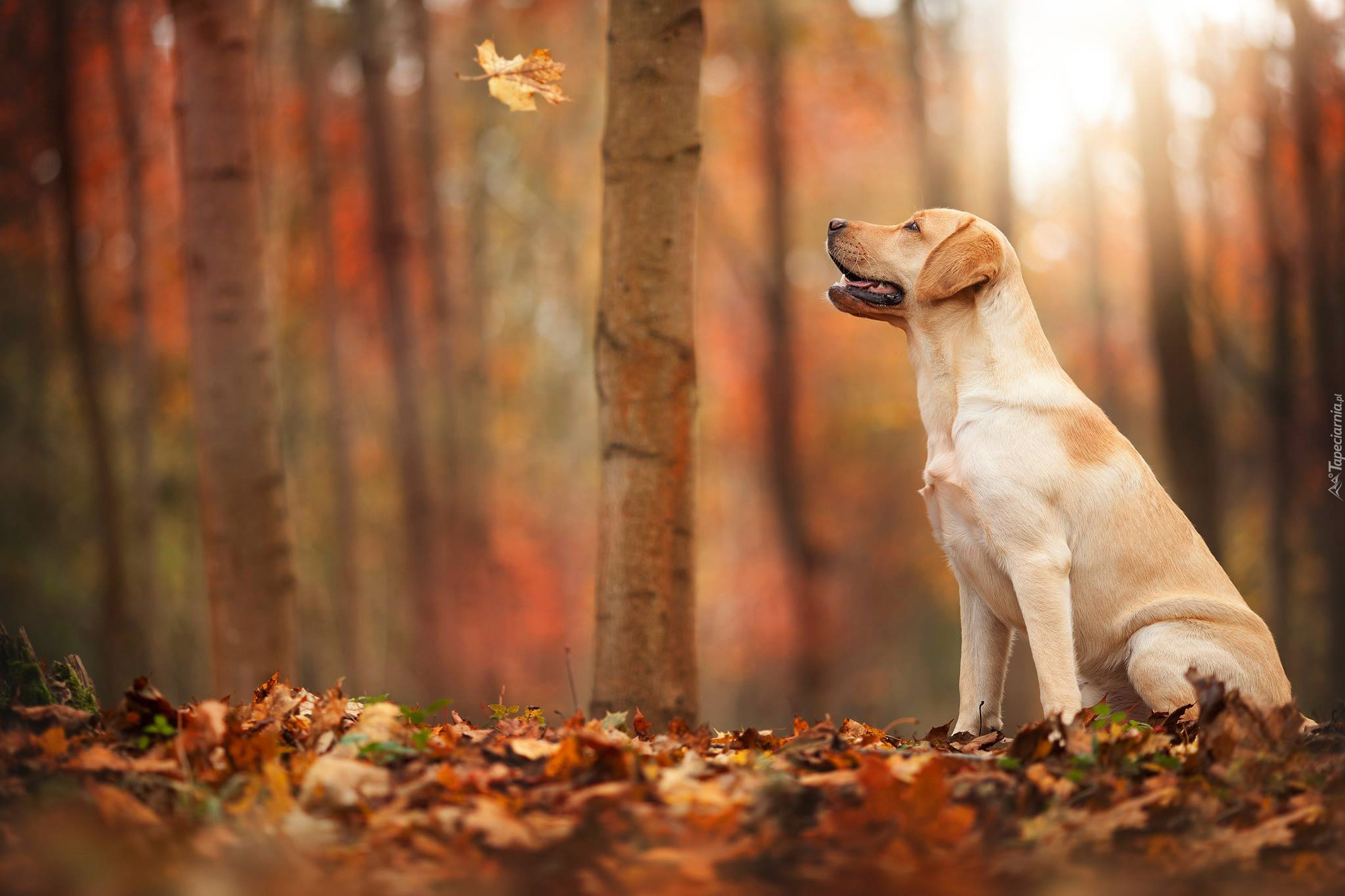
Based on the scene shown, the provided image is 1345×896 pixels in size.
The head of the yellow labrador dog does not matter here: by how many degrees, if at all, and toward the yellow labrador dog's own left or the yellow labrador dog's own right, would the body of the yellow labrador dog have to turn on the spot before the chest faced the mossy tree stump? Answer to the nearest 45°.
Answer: approximately 45° to the yellow labrador dog's own left

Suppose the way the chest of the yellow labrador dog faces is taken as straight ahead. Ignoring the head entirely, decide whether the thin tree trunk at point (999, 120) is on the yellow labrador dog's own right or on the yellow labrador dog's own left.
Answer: on the yellow labrador dog's own right

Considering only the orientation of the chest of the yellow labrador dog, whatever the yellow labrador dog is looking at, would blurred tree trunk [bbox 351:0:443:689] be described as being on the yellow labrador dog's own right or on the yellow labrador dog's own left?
on the yellow labrador dog's own right

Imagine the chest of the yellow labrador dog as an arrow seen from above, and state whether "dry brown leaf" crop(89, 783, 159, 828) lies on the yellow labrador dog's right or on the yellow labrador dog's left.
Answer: on the yellow labrador dog's left

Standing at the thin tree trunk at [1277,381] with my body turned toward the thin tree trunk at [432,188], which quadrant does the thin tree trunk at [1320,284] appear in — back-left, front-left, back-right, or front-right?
back-left

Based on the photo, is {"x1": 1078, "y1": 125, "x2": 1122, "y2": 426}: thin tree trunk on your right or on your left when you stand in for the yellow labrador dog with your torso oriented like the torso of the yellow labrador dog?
on your right

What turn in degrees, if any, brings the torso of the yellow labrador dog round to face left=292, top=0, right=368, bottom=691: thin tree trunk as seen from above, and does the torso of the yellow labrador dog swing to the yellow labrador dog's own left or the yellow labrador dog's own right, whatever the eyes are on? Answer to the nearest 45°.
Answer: approximately 45° to the yellow labrador dog's own right

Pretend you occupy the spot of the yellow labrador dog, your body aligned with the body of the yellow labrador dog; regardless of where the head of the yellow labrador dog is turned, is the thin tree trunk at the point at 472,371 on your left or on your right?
on your right

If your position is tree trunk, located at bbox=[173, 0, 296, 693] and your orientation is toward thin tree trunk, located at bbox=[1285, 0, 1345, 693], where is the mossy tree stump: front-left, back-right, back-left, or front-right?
back-right

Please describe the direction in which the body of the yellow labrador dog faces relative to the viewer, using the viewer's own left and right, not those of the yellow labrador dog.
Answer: facing to the left of the viewer
